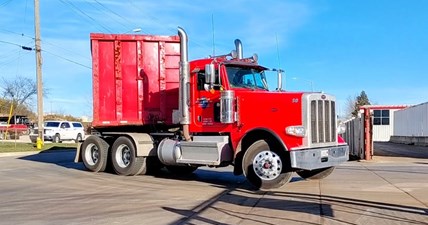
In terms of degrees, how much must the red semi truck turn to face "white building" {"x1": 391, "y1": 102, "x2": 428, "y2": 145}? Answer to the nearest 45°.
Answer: approximately 90° to its left

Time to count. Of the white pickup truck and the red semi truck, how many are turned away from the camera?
0

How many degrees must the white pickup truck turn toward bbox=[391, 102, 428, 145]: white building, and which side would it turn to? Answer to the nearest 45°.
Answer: approximately 135° to its left

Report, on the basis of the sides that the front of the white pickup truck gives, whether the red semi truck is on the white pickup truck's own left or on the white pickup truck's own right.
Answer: on the white pickup truck's own left

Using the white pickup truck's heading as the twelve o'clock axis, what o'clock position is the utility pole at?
The utility pole is roughly at 11 o'clock from the white pickup truck.

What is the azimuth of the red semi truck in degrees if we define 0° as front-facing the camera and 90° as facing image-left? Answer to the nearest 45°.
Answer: approximately 315°

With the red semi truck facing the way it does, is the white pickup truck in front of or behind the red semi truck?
behind
